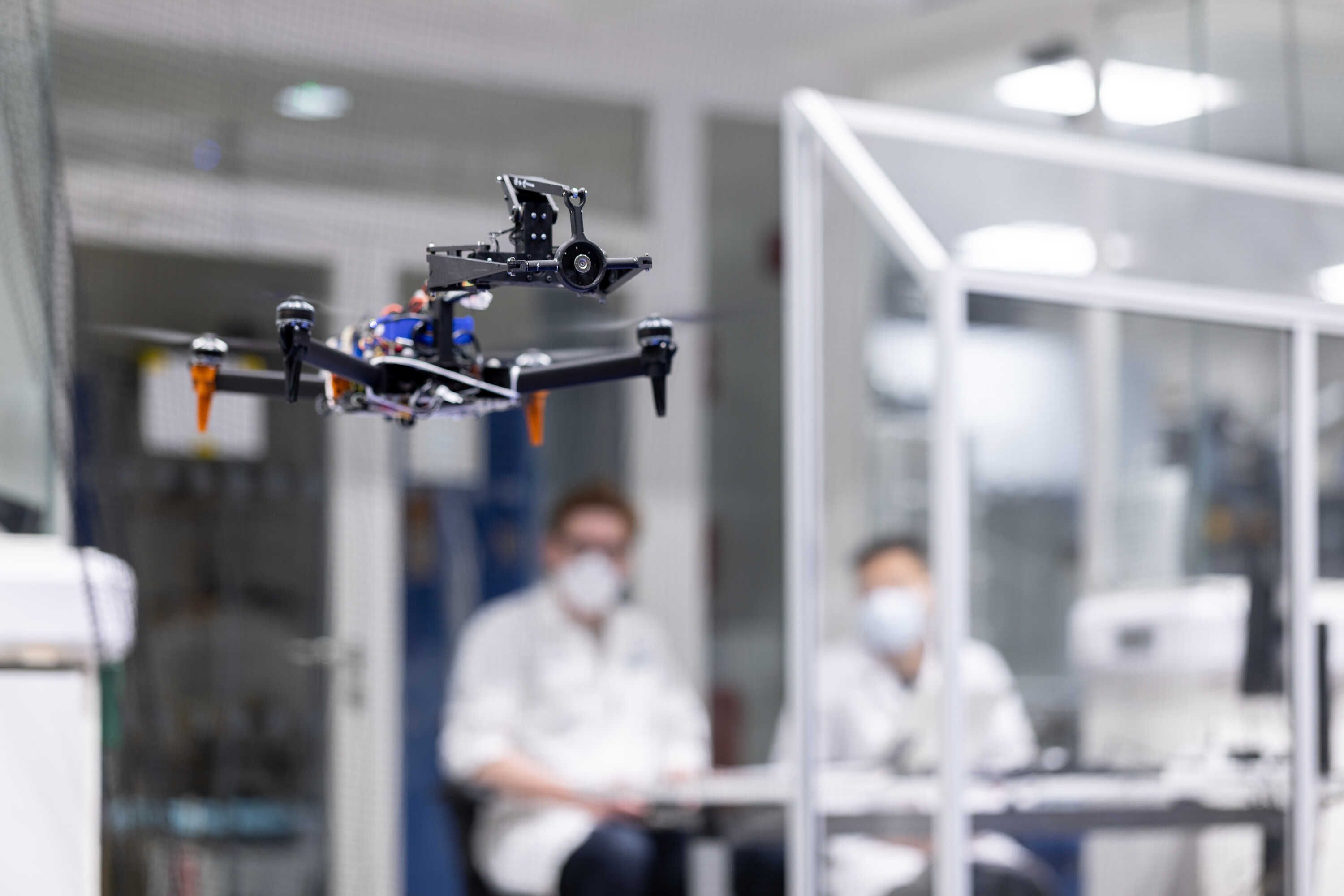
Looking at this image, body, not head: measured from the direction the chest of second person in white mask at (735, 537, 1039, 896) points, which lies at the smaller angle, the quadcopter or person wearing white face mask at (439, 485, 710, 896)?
the quadcopter

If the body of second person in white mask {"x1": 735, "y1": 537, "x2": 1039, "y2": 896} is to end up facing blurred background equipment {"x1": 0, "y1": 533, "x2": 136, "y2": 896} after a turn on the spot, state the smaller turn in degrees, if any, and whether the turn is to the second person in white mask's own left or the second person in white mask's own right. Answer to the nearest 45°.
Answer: approximately 45° to the second person in white mask's own right

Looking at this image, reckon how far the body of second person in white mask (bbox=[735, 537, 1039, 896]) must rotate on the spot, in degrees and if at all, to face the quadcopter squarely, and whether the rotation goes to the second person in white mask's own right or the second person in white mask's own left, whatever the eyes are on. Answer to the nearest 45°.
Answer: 0° — they already face it

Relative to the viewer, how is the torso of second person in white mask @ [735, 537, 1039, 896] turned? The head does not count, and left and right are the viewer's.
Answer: facing the viewer
